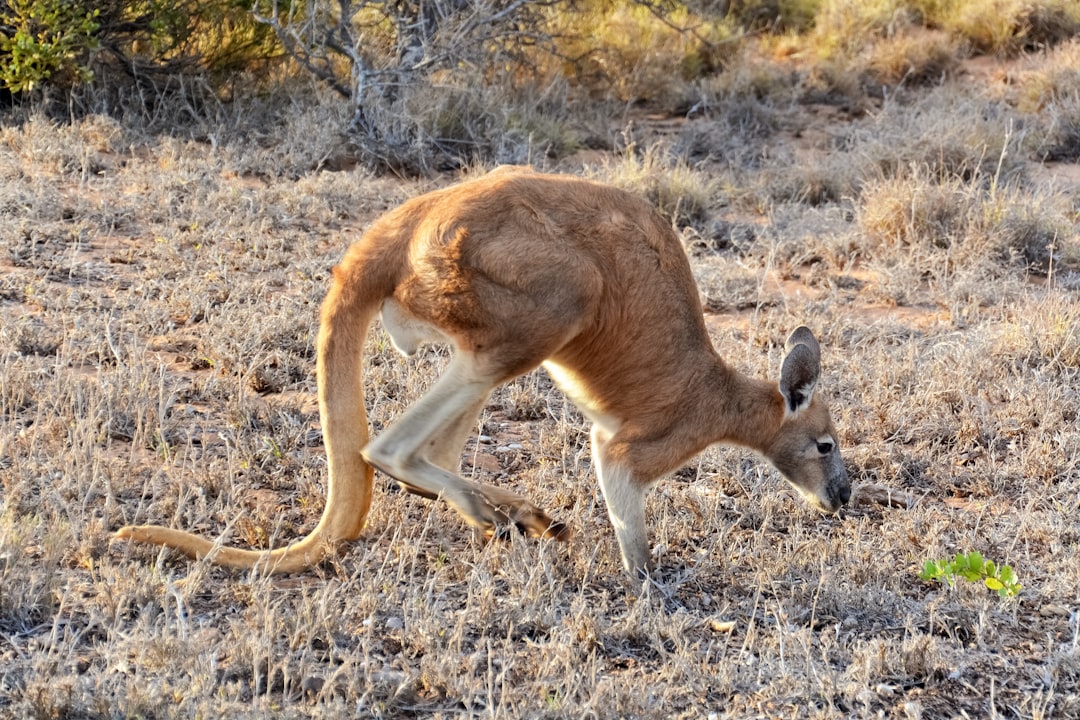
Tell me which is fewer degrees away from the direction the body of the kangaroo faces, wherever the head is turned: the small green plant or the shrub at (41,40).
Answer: the small green plant

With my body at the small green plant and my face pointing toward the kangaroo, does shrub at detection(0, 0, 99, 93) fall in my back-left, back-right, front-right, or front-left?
front-right

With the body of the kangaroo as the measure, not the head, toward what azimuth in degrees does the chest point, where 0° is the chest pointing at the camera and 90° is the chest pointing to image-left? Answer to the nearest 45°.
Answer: approximately 270°

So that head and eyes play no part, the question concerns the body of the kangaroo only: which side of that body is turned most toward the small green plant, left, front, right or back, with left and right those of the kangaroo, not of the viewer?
front

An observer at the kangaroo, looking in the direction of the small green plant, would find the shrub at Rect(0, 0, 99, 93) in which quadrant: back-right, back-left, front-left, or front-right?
back-left

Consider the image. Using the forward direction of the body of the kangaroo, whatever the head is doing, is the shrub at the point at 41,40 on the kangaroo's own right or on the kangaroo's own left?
on the kangaroo's own left
